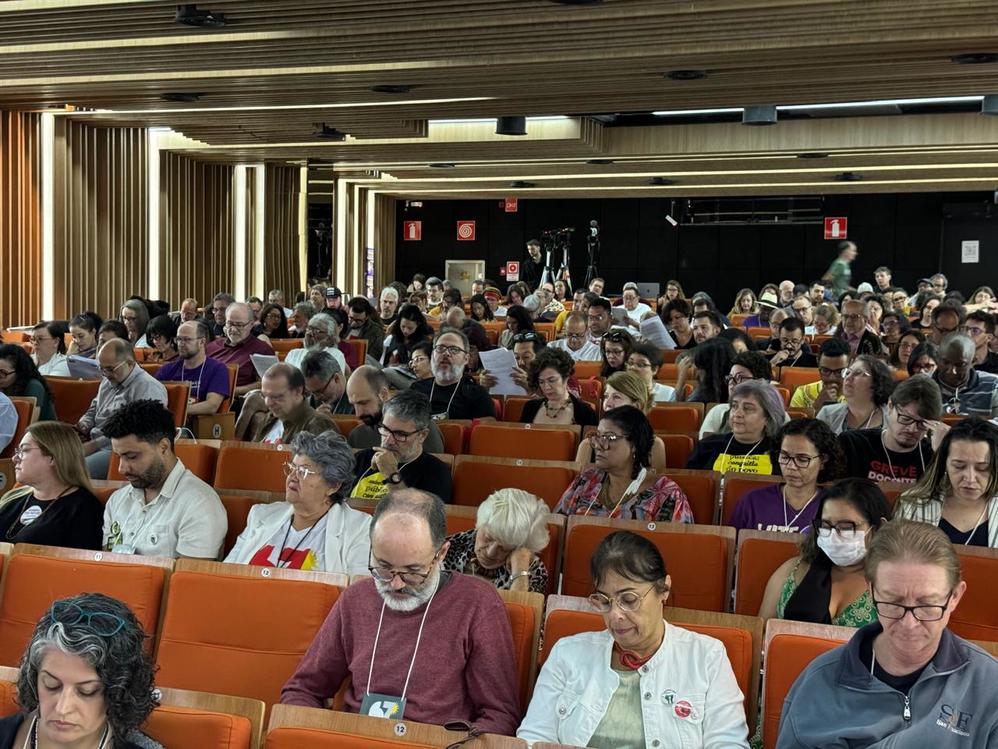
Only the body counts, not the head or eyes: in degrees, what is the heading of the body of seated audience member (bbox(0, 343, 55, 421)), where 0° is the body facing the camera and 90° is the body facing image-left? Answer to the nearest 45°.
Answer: approximately 45°

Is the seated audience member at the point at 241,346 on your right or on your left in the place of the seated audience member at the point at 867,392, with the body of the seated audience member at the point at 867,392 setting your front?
on your right

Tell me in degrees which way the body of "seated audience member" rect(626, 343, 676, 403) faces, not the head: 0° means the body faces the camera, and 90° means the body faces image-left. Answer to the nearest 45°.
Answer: approximately 45°

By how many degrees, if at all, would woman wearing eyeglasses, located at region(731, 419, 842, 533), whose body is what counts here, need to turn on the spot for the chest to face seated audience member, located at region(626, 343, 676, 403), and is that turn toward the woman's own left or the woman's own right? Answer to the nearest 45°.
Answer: approximately 135° to the woman's own right

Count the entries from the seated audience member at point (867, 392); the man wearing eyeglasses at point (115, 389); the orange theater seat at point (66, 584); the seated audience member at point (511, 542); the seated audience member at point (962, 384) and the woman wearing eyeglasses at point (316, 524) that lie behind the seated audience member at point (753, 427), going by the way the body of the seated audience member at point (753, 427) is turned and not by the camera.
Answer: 2

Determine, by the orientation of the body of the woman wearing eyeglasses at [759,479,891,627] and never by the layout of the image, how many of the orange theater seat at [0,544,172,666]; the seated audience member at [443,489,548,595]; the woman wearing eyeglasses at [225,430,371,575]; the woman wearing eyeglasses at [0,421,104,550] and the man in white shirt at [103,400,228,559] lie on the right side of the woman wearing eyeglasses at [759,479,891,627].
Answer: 5

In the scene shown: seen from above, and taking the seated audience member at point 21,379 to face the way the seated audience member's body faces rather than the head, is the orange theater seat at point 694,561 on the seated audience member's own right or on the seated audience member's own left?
on the seated audience member's own left

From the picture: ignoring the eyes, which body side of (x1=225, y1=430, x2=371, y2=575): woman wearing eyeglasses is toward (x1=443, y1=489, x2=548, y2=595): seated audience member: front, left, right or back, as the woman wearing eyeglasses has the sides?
left

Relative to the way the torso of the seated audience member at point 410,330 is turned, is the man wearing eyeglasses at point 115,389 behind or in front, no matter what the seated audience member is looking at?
in front
